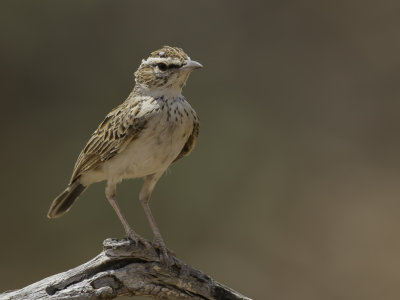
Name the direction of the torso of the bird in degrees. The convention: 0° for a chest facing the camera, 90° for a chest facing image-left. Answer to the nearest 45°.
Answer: approximately 315°
